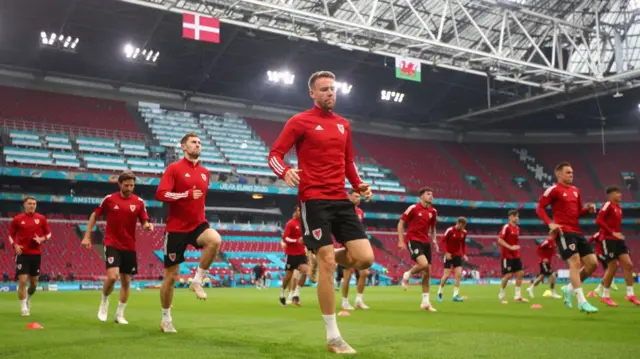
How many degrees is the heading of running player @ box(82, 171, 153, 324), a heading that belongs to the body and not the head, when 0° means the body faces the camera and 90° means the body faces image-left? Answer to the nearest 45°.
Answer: approximately 0°

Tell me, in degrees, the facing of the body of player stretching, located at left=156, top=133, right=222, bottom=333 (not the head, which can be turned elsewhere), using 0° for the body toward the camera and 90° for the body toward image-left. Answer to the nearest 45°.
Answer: approximately 315°

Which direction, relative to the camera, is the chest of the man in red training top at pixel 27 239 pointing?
toward the camera

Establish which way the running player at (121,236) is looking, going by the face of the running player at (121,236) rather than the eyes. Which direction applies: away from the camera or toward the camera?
toward the camera

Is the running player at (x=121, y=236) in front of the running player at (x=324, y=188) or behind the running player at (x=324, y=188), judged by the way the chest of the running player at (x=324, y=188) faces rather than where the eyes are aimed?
behind

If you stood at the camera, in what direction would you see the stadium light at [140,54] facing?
facing the viewer and to the right of the viewer

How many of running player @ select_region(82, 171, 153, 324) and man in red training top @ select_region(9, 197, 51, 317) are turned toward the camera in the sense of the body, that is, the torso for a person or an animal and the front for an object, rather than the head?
2

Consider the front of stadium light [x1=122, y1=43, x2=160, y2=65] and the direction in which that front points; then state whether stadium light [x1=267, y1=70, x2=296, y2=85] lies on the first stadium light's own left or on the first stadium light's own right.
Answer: on the first stadium light's own left

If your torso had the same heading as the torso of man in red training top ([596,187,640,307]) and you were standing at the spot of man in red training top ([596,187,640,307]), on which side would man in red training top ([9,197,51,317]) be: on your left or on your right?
on your right

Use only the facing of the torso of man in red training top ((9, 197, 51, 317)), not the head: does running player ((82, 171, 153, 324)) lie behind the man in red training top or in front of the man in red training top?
in front

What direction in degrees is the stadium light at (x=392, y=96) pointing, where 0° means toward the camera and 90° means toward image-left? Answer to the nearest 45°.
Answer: approximately 45°

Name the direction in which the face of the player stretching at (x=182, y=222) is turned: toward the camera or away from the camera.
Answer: toward the camera
